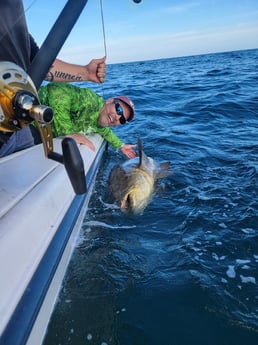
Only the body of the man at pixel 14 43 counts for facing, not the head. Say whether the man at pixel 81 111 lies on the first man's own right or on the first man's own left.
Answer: on the first man's own left

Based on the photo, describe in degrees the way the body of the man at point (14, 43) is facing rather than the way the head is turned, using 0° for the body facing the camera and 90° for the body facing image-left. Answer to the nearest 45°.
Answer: approximately 270°
